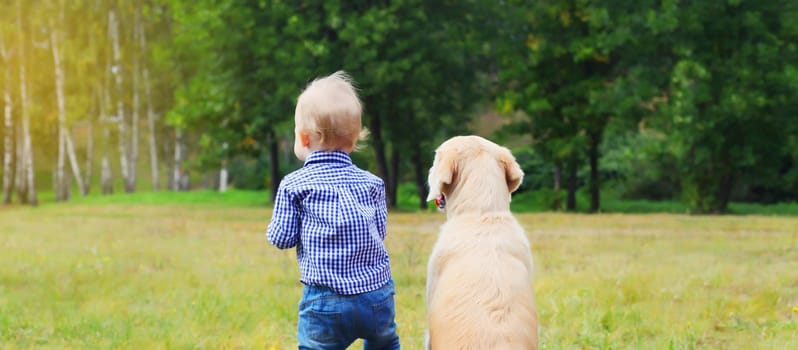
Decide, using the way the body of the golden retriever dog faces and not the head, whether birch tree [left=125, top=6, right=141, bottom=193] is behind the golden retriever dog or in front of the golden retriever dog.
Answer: in front

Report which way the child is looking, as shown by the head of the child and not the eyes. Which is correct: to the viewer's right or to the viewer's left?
to the viewer's left

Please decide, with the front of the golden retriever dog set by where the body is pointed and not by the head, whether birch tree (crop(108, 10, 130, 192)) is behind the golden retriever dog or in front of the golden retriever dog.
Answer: in front

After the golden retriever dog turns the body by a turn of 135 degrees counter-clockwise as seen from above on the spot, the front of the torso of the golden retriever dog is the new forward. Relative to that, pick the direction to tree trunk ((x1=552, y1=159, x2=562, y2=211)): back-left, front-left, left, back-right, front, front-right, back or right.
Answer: back-right

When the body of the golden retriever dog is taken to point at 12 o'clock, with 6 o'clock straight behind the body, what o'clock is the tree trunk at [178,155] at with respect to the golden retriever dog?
The tree trunk is roughly at 11 o'clock from the golden retriever dog.

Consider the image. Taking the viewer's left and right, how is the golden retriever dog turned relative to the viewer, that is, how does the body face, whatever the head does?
facing away from the viewer

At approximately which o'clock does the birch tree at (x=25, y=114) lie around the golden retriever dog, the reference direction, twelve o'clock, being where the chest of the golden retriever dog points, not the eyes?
The birch tree is roughly at 11 o'clock from the golden retriever dog.

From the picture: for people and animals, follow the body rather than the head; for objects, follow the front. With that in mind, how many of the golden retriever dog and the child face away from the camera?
2

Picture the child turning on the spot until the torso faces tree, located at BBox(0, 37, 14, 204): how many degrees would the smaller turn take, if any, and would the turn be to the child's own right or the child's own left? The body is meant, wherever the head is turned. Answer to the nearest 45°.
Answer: approximately 45° to the child's own left

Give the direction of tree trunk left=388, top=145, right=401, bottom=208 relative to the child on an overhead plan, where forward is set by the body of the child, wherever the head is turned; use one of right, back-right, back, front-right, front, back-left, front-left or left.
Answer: front

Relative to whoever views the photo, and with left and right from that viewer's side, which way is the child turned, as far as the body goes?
facing away from the viewer
